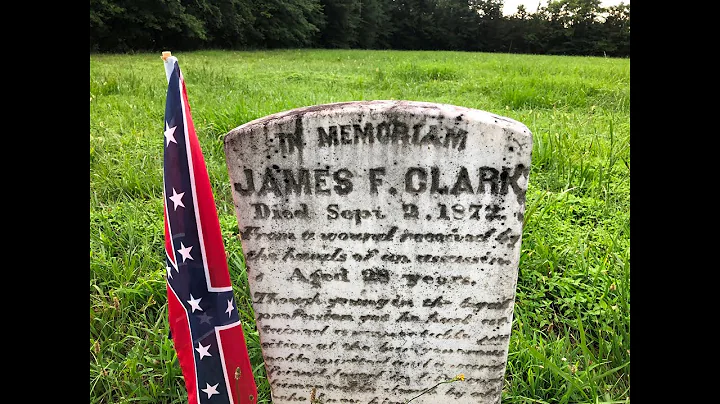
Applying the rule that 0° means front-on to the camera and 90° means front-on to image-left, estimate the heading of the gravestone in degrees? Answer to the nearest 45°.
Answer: approximately 0°
